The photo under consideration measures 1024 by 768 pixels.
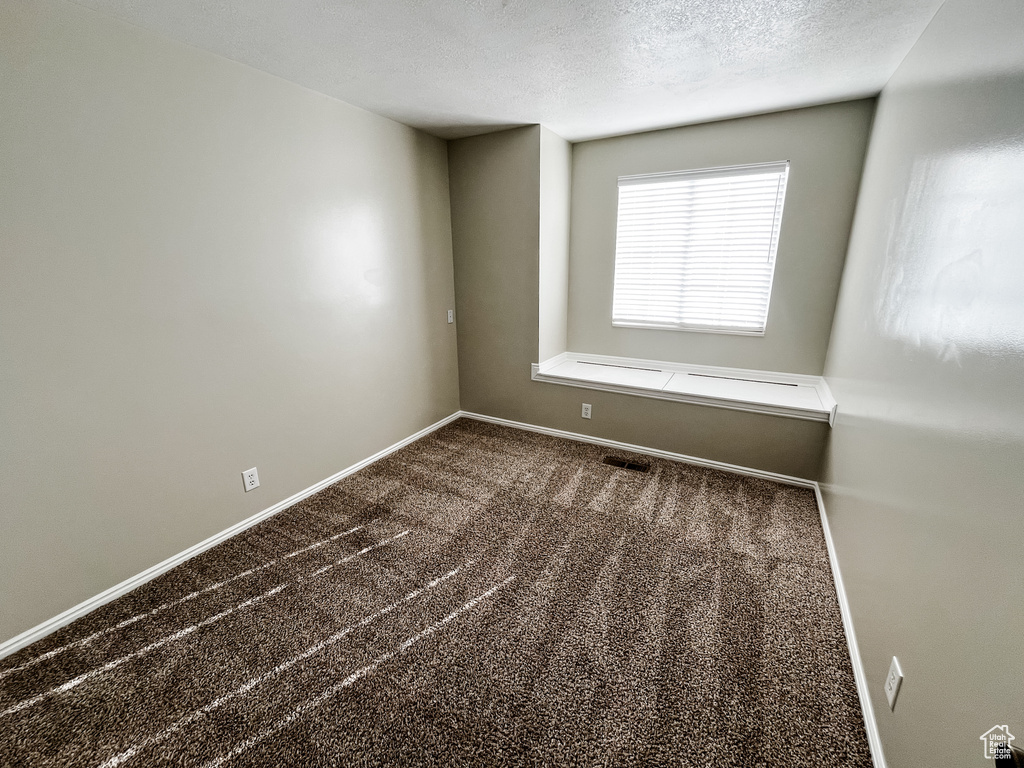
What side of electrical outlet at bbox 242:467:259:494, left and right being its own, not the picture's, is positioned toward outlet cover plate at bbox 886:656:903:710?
front

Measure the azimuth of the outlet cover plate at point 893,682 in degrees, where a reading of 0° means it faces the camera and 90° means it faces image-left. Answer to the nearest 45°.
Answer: approximately 90°

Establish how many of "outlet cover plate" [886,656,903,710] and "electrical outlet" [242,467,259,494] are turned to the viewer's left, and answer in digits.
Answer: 1

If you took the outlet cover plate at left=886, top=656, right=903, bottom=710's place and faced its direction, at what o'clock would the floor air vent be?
The floor air vent is roughly at 1 o'clock from the outlet cover plate.

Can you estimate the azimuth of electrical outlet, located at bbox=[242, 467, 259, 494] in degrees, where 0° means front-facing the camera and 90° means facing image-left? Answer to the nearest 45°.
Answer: approximately 315°

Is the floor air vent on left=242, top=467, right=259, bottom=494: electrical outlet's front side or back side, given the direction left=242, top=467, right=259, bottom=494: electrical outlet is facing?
on the front side
